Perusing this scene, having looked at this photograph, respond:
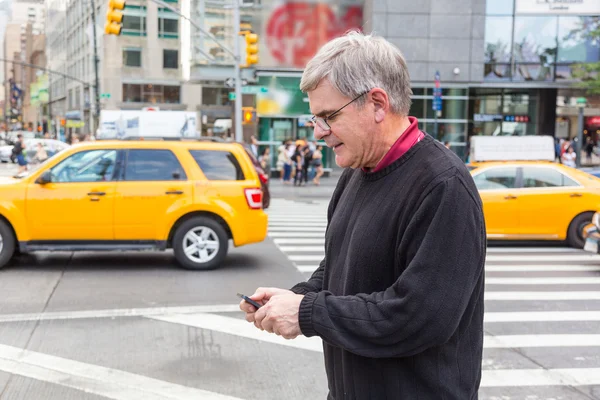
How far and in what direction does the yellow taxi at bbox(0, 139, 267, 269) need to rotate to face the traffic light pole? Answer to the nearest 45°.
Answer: approximately 90° to its right

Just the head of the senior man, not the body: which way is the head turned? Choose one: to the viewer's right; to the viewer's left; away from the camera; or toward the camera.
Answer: to the viewer's left

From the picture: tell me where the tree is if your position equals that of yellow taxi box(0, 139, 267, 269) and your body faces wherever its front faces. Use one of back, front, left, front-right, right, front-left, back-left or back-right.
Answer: back-right

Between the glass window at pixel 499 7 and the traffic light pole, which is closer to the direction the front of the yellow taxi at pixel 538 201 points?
the traffic light pole

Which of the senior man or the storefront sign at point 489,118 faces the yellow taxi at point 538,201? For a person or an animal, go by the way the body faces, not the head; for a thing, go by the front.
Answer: the storefront sign

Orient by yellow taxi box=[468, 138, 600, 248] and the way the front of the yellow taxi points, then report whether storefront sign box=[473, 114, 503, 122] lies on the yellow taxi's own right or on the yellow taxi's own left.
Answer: on the yellow taxi's own right

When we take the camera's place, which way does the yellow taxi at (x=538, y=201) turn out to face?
facing to the left of the viewer

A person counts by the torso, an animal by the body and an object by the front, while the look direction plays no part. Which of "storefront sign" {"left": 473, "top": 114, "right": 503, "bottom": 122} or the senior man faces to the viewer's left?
the senior man

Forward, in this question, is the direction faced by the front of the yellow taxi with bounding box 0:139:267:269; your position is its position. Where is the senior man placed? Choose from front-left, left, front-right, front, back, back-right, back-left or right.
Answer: left

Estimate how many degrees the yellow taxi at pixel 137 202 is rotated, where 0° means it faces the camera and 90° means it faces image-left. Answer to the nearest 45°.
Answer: approximately 90°

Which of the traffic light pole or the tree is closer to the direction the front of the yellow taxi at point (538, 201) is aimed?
the traffic light pole

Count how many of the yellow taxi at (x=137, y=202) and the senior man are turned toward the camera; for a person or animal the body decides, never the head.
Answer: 0

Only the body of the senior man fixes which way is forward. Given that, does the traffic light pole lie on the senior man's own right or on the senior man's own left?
on the senior man's own right

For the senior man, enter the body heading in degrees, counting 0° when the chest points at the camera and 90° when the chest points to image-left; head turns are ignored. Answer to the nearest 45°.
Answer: approximately 90°
